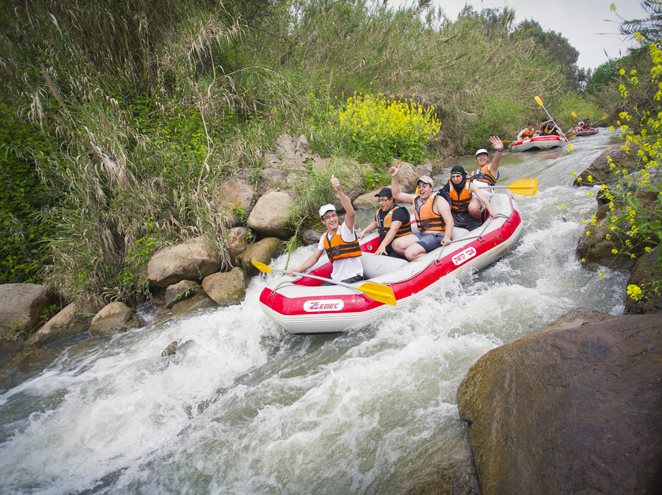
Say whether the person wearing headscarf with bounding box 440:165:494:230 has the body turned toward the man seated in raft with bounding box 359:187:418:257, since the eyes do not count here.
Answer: yes

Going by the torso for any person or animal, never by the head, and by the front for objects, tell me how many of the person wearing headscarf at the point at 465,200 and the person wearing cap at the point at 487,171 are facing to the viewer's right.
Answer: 0

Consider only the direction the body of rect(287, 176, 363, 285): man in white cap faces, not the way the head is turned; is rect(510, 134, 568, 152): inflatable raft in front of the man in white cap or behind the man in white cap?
behind

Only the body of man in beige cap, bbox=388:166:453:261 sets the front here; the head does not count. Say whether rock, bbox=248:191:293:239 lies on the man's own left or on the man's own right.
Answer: on the man's own right

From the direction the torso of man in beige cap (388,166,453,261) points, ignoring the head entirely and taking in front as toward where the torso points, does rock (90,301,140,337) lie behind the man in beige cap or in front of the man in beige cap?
in front

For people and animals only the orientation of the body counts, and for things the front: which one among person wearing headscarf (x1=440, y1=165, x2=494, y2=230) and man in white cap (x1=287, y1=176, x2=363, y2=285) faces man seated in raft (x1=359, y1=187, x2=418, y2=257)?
the person wearing headscarf

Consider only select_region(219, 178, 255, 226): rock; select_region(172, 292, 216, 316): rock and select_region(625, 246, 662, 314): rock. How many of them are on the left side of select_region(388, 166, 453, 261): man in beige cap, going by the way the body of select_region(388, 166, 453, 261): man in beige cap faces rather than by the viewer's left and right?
1

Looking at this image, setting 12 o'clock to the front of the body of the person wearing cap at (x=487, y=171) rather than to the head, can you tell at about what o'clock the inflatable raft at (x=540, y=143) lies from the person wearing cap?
The inflatable raft is roughly at 5 o'clock from the person wearing cap.

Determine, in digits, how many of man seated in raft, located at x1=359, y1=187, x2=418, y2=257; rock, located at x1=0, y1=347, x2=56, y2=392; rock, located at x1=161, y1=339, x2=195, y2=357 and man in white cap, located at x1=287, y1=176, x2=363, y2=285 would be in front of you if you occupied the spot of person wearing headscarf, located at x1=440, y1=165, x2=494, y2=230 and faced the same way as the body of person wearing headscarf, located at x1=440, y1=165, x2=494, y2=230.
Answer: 4
